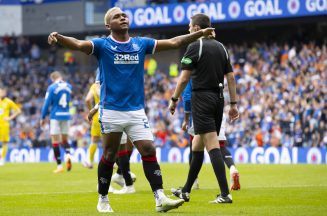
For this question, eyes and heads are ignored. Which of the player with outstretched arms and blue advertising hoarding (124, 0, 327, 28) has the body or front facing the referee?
the blue advertising hoarding

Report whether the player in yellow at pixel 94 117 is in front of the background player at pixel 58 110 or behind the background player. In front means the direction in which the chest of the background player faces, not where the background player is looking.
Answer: in front

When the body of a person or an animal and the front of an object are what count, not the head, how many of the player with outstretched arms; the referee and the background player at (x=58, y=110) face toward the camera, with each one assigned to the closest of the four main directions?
1

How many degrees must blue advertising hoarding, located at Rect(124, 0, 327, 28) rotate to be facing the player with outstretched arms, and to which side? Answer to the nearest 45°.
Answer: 0° — it already faces them

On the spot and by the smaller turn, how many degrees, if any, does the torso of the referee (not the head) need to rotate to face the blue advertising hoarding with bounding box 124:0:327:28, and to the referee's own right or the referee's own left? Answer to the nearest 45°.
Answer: approximately 45° to the referee's own right

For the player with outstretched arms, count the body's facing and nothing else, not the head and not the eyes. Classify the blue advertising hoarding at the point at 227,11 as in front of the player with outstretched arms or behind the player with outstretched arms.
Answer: behind

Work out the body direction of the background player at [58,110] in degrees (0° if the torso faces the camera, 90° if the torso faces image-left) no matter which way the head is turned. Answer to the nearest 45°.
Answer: approximately 135°

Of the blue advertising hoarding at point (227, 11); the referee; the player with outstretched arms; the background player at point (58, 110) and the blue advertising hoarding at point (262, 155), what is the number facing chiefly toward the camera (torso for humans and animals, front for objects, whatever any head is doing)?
3

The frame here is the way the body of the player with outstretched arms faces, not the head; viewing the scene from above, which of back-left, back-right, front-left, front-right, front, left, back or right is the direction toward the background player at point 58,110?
back

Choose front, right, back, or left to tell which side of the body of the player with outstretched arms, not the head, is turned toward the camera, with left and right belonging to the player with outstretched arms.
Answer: front

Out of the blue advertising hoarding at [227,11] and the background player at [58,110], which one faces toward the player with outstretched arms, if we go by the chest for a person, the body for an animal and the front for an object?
the blue advertising hoarding

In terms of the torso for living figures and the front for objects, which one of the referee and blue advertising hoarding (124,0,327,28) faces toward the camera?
the blue advertising hoarding

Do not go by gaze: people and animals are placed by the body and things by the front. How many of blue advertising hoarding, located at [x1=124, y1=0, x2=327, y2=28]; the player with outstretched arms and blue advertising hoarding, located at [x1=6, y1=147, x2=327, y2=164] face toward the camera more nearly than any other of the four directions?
3

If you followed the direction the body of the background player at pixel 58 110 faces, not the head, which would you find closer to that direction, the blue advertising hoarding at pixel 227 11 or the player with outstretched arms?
the blue advertising hoarding

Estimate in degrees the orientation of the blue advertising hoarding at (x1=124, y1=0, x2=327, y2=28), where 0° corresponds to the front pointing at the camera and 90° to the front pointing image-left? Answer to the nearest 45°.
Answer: approximately 0°

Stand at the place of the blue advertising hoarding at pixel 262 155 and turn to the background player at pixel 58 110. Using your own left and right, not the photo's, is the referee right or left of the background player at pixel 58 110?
left

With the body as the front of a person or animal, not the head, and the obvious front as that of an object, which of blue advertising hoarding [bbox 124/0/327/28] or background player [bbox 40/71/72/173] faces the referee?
the blue advertising hoarding
